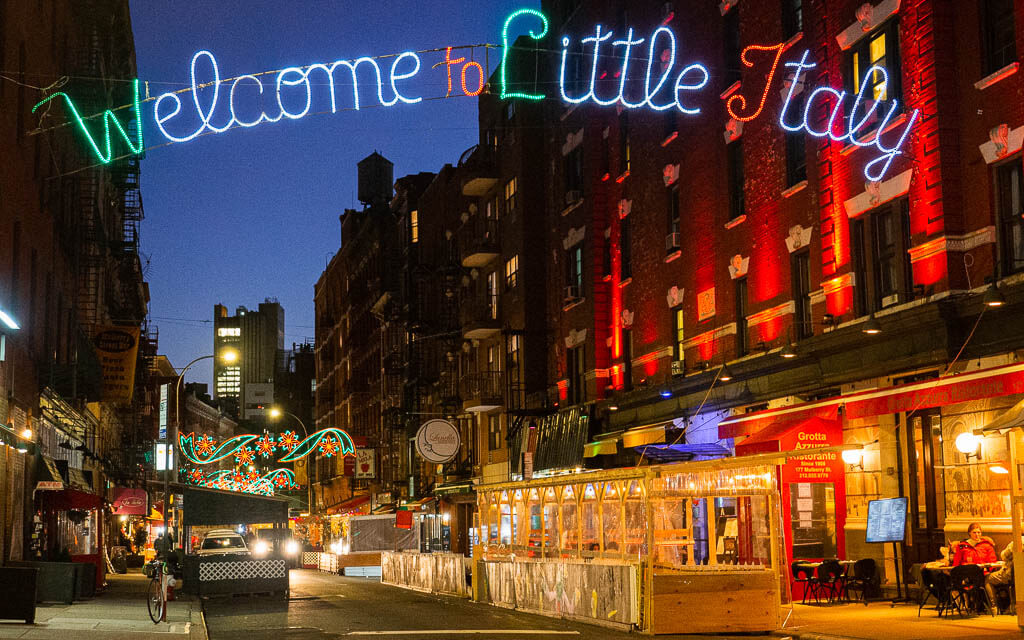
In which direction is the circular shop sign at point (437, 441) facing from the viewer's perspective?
toward the camera

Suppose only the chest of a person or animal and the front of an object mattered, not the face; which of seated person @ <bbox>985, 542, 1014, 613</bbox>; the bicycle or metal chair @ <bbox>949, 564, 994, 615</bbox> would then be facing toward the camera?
the bicycle

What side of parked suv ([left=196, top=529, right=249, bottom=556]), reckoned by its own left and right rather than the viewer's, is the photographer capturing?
front

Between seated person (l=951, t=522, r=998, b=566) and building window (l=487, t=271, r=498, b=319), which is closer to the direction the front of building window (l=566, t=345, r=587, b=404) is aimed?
the seated person

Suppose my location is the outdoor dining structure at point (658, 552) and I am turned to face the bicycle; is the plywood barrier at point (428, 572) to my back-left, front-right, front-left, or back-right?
front-right

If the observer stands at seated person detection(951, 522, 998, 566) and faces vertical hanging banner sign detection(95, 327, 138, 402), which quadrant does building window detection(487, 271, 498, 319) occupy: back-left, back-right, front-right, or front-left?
front-right

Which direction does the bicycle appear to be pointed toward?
toward the camera

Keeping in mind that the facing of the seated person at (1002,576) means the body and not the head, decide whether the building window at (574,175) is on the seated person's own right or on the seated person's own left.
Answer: on the seated person's own right

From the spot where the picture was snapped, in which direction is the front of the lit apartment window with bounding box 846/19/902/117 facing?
facing the viewer and to the left of the viewer

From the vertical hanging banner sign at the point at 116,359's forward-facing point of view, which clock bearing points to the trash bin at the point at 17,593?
The trash bin is roughly at 12 o'clock from the vertical hanging banner sign.

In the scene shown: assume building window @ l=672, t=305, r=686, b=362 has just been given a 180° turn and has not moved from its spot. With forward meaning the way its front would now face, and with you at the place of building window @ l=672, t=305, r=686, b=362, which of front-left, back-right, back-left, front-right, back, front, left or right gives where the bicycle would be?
back

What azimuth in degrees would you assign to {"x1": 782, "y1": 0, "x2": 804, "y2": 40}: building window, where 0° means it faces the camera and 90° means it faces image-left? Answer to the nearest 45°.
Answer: approximately 45°

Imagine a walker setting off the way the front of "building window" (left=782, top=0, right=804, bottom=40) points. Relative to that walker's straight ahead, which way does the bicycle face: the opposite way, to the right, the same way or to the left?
to the left
